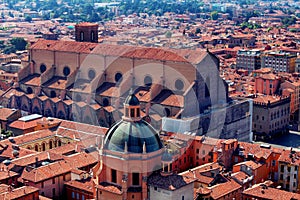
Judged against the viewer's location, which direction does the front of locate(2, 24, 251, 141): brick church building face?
facing the viewer and to the right of the viewer
